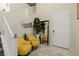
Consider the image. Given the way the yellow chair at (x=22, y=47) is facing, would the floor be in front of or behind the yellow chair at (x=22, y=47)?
in front

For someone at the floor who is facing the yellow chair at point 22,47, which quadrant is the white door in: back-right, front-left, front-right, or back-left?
back-right

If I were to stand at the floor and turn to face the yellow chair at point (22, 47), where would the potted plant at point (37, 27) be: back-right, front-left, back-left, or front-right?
front-right

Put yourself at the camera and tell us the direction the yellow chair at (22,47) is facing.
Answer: facing the viewer and to the right of the viewer

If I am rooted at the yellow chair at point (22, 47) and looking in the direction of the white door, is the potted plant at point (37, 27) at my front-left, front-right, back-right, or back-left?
front-left

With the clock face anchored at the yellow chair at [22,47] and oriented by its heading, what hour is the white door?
The white door is roughly at 11 o'clock from the yellow chair.
